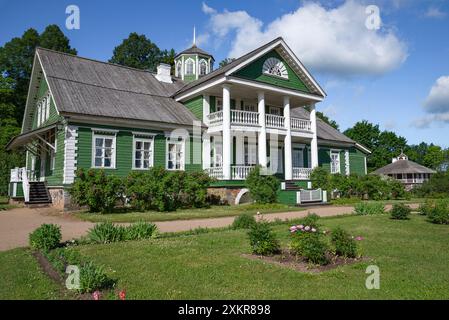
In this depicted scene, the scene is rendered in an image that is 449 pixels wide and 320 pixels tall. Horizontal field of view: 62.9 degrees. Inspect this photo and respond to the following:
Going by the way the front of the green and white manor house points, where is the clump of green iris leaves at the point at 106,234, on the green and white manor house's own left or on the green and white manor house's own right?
on the green and white manor house's own right

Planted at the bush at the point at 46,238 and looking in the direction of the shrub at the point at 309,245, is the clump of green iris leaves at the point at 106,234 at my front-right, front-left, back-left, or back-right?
front-left

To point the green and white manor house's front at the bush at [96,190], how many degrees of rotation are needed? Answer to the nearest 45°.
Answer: approximately 45° to its right

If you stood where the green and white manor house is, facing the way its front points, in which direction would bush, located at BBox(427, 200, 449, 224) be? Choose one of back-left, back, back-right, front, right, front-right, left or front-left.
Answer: front

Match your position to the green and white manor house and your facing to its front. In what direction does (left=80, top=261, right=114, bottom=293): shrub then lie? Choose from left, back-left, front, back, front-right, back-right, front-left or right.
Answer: front-right

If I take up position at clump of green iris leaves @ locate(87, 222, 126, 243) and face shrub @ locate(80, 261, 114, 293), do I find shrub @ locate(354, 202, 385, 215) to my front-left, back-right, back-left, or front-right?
back-left

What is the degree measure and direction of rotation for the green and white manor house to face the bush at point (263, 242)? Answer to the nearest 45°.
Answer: approximately 45° to its right

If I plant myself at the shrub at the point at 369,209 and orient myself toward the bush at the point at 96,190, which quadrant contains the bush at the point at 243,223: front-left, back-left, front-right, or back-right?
front-left

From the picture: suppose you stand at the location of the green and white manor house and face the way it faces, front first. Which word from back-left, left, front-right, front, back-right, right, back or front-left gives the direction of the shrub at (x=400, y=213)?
front

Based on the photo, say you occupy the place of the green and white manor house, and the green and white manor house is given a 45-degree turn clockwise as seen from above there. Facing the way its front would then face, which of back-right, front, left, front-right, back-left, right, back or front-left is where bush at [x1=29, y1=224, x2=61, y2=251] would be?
front

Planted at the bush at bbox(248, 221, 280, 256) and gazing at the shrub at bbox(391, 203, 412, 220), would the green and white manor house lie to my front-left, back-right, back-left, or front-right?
front-left

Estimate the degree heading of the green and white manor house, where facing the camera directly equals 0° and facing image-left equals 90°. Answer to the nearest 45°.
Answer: approximately 315°
